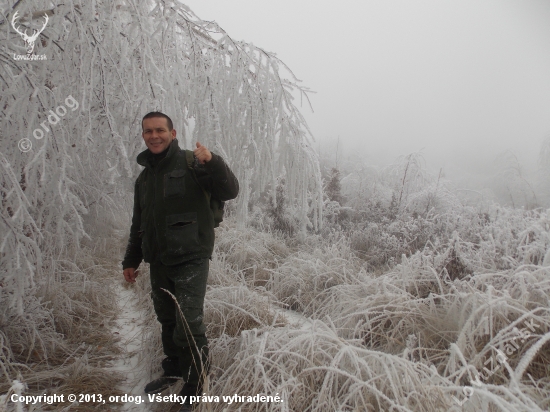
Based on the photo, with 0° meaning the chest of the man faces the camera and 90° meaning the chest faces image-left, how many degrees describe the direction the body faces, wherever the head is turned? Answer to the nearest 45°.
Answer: approximately 45°
